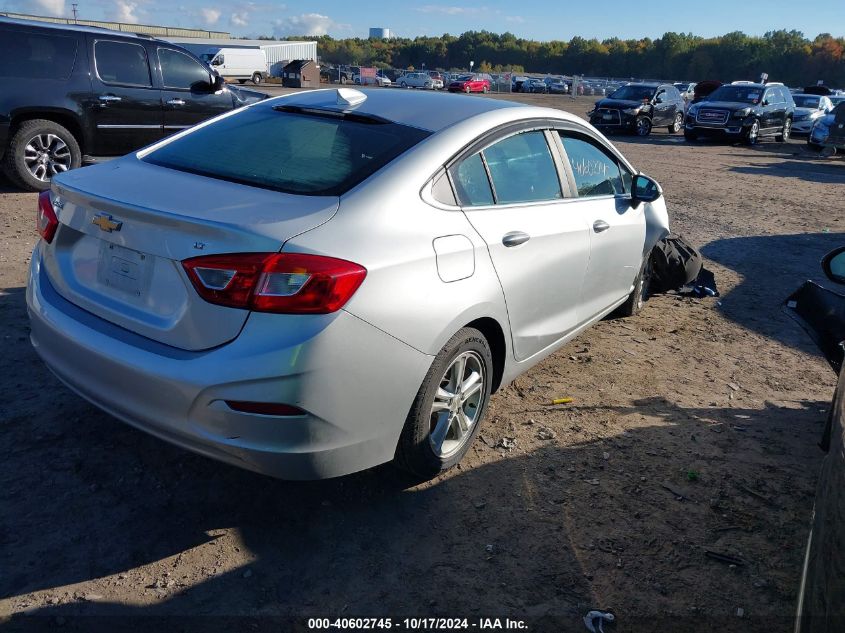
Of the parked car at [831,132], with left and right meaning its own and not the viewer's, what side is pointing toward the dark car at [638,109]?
right

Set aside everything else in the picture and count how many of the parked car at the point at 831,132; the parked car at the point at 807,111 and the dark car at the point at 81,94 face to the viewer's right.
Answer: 1

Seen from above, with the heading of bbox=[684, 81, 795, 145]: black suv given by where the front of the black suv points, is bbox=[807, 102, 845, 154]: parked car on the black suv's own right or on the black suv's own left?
on the black suv's own left

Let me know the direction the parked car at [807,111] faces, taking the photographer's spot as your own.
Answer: facing the viewer and to the left of the viewer

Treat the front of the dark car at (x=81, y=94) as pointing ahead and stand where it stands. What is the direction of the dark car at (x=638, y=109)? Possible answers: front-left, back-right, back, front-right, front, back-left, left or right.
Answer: front-left

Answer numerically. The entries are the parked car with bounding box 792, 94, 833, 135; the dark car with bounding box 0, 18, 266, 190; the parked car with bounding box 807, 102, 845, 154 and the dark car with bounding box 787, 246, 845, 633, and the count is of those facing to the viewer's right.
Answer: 1

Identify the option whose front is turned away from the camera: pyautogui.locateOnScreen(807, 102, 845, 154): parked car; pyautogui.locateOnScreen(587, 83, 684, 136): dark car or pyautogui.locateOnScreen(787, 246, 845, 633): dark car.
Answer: pyautogui.locateOnScreen(787, 246, 845, 633): dark car

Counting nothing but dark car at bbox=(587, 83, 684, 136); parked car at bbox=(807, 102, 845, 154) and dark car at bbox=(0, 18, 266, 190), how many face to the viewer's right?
1

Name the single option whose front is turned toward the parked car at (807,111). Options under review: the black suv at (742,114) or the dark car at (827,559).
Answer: the dark car

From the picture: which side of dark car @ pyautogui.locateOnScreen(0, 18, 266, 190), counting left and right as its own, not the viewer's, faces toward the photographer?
right

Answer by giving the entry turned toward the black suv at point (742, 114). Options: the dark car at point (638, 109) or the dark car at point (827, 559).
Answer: the dark car at point (827, 559)

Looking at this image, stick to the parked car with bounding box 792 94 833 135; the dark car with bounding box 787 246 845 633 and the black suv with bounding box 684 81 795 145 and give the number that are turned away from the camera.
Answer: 1
